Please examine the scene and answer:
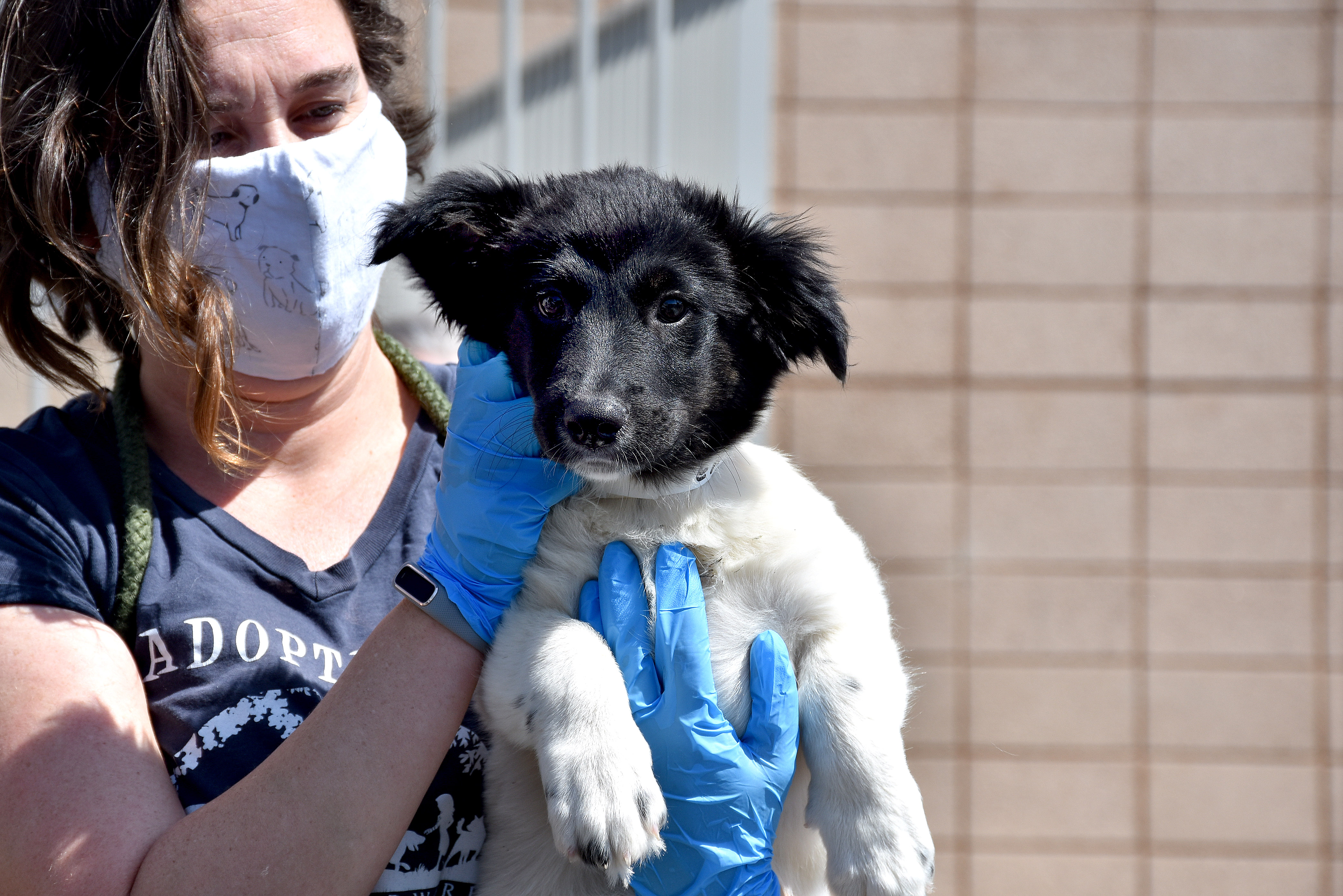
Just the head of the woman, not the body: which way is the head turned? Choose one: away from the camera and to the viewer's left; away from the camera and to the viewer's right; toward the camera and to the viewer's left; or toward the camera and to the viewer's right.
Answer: toward the camera and to the viewer's right

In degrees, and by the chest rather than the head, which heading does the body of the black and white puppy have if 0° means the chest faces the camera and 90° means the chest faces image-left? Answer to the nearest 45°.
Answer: approximately 0°

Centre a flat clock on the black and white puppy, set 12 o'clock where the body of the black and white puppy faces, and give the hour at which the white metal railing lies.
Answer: The white metal railing is roughly at 6 o'clock from the black and white puppy.
